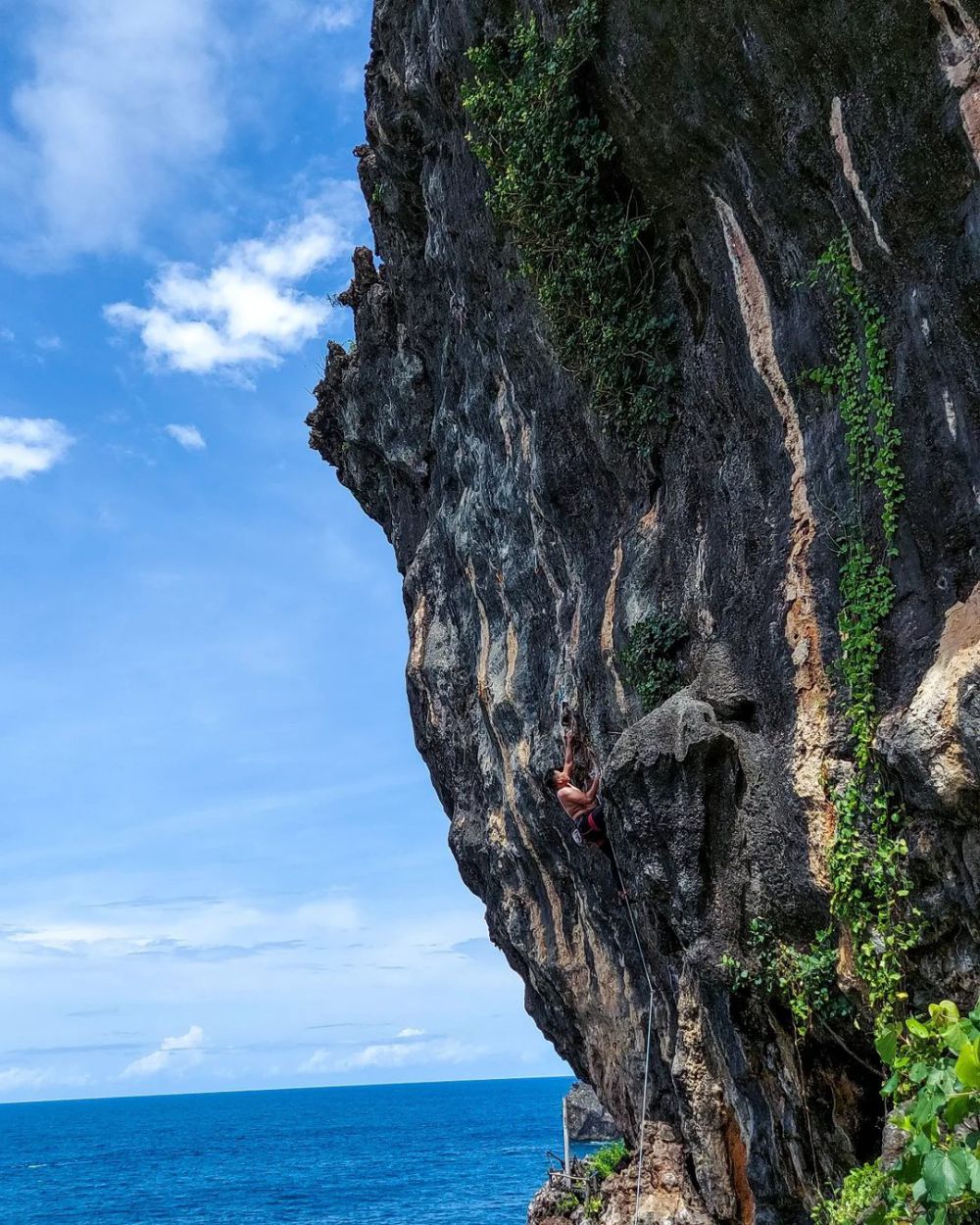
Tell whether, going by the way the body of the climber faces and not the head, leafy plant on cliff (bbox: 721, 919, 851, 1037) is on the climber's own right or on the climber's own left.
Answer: on the climber's own right

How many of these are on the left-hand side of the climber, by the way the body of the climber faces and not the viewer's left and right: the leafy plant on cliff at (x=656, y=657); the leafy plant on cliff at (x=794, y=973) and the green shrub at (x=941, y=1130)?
0

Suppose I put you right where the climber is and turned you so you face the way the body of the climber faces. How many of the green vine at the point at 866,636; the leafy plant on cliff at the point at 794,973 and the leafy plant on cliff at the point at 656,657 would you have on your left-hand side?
0

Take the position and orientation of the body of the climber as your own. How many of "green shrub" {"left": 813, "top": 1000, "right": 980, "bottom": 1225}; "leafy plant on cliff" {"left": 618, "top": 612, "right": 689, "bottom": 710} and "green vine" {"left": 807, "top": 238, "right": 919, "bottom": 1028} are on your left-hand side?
0

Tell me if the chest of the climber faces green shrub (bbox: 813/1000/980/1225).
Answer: no

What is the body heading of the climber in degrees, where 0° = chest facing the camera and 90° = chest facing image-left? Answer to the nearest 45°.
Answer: approximately 270°

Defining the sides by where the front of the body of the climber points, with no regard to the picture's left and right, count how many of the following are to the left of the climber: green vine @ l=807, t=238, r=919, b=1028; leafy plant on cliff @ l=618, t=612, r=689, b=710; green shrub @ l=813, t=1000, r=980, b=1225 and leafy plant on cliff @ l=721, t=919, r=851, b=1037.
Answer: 0

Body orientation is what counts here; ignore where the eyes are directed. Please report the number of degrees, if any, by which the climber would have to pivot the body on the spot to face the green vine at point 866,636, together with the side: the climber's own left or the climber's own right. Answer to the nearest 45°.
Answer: approximately 45° to the climber's own right
